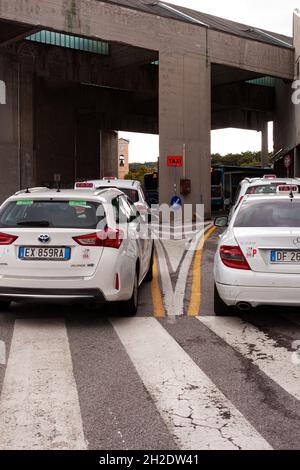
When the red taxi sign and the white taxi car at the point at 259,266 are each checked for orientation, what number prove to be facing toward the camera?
1

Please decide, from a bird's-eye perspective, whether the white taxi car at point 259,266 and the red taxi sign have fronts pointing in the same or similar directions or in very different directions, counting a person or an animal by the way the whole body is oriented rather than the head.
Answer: very different directions

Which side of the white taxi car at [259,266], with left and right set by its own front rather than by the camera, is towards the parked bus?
front

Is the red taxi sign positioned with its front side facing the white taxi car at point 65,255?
yes

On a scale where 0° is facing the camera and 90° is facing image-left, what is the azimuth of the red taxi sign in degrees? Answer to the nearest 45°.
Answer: approximately 0°

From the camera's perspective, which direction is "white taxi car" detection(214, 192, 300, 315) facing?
away from the camera

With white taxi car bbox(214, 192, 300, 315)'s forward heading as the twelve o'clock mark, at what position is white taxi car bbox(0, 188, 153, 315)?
white taxi car bbox(0, 188, 153, 315) is roughly at 9 o'clock from white taxi car bbox(214, 192, 300, 315).
